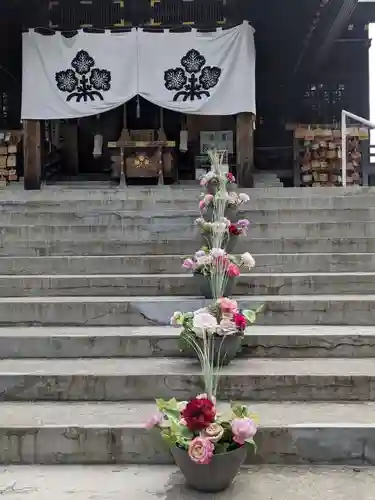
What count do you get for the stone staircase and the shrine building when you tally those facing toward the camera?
2

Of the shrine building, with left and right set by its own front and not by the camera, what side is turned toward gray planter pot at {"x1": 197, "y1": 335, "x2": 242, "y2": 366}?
front

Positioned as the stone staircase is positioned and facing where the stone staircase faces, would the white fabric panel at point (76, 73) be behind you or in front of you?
behind

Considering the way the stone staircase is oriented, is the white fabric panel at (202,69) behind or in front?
behind

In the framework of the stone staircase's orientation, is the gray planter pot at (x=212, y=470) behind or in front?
in front

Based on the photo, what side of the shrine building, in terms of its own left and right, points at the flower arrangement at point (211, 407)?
front

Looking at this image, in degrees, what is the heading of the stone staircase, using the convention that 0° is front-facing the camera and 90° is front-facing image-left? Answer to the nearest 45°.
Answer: approximately 0°

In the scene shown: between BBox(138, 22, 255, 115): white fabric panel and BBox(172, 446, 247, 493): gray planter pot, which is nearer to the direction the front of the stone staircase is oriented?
the gray planter pot

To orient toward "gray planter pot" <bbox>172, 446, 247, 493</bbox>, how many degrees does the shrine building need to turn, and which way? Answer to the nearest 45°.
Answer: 0° — it already faces it

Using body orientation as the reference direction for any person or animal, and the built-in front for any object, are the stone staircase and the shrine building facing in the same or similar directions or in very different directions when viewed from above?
same or similar directions

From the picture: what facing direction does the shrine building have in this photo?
toward the camera

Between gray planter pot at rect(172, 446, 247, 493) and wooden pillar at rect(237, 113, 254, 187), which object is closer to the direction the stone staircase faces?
the gray planter pot

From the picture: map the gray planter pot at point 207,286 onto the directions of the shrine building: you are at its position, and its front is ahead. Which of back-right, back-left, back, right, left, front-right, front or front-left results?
front

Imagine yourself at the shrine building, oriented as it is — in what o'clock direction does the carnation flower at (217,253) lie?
The carnation flower is roughly at 12 o'clock from the shrine building.

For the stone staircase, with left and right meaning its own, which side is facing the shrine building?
back

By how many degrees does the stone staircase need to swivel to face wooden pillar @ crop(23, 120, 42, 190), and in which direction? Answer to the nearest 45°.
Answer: approximately 180°
